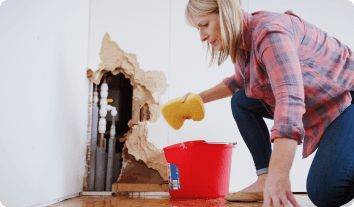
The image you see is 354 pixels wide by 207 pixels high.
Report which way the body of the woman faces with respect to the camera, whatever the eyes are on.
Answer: to the viewer's left

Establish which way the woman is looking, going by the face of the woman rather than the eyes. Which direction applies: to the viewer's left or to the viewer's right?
to the viewer's left

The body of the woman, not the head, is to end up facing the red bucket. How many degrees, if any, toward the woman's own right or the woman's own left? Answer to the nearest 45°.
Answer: approximately 45° to the woman's own right
